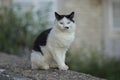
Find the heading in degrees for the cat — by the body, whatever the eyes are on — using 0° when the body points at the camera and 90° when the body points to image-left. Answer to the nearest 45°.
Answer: approximately 315°
